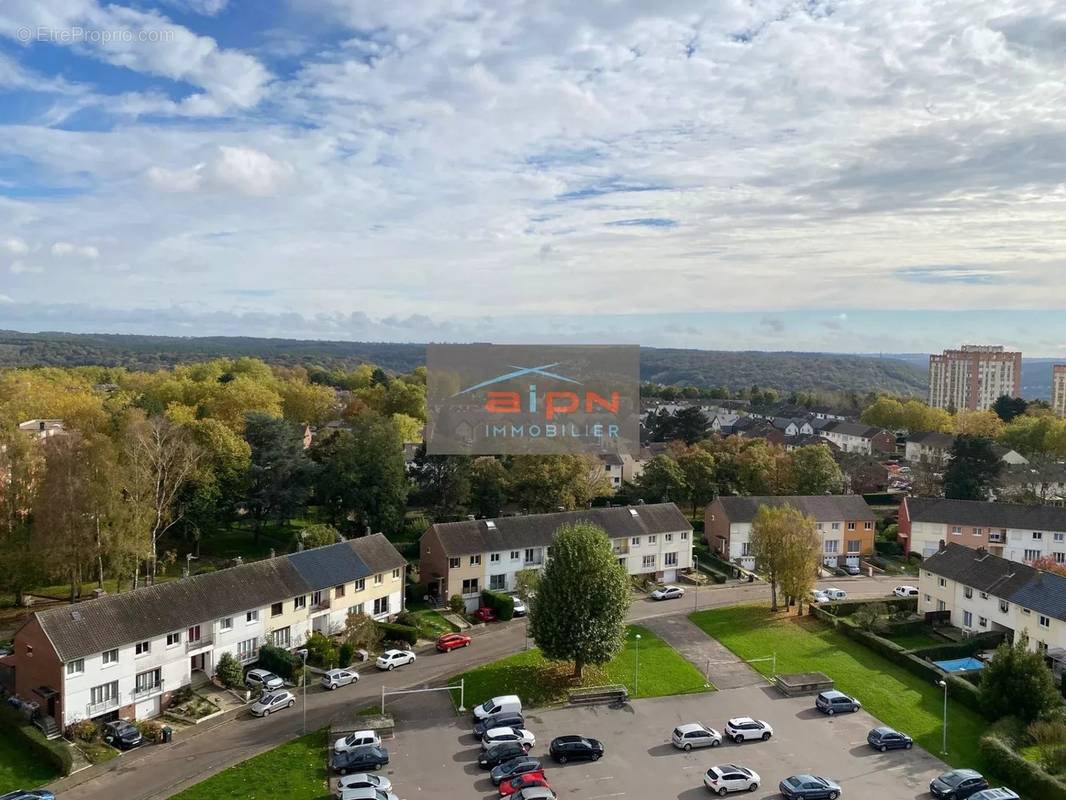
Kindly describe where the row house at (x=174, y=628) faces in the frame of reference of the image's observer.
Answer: facing the viewer and to the right of the viewer

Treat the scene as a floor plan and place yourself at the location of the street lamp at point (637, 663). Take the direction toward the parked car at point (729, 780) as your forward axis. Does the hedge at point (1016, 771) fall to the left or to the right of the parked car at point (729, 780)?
left

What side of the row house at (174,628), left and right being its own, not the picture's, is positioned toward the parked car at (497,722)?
front

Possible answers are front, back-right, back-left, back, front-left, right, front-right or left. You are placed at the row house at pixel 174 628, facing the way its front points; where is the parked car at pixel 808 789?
front

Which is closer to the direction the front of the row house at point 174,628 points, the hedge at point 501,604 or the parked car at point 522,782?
the parked car

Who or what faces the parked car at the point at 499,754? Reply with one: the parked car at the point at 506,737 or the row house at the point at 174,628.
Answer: the row house

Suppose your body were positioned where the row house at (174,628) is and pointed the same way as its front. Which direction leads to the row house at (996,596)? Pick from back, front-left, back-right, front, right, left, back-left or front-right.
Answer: front-left
